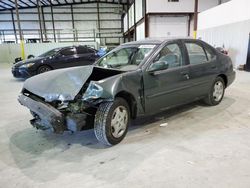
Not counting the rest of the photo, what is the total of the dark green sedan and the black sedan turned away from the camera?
0

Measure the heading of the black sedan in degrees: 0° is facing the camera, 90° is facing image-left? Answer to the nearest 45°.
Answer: approximately 45°

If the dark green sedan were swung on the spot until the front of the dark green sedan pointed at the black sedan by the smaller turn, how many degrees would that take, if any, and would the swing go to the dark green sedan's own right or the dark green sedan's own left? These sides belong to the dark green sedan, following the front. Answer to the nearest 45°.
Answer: approximately 90° to the dark green sedan's own right

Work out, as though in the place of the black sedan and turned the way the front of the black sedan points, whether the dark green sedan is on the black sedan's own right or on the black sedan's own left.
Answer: on the black sedan's own left

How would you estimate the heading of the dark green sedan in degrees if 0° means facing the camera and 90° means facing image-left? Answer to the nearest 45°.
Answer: approximately 45°
